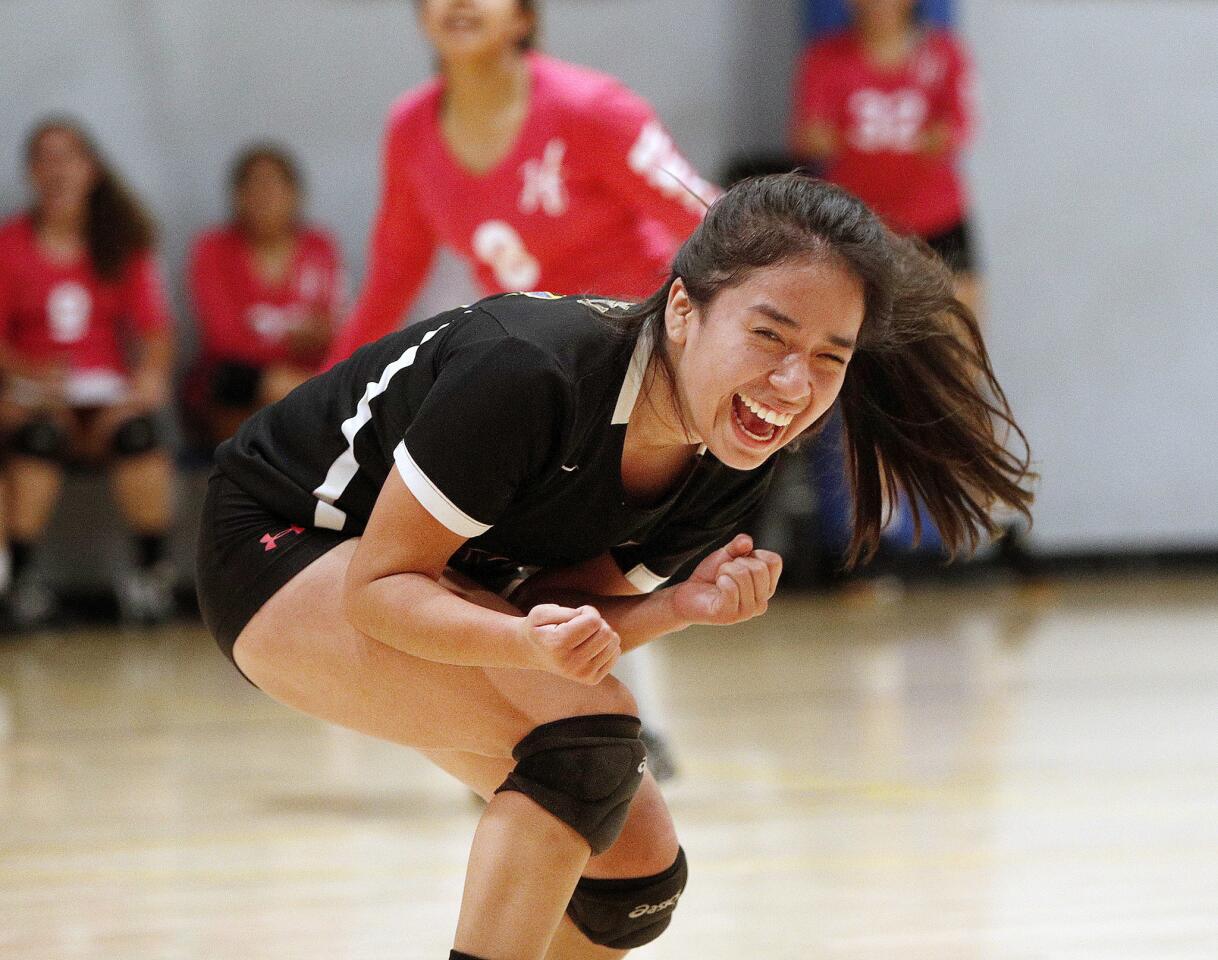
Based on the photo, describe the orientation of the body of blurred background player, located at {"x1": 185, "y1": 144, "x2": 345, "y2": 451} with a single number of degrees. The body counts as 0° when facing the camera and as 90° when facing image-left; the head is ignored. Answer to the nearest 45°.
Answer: approximately 0°

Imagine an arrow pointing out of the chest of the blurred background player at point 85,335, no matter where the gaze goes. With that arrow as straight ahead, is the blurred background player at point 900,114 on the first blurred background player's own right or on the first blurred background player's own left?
on the first blurred background player's own left

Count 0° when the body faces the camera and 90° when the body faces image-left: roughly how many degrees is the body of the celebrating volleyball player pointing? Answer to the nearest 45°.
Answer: approximately 315°

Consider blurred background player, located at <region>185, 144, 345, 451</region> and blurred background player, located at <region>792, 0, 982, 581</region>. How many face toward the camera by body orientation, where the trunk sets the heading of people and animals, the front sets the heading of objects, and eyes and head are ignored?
2

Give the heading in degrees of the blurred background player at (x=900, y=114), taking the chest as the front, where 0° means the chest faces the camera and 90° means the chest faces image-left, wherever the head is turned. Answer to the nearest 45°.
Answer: approximately 0°

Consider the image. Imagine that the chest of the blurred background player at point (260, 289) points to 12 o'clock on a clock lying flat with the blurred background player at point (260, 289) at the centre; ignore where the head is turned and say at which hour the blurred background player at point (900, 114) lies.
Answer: the blurred background player at point (900, 114) is roughly at 9 o'clock from the blurred background player at point (260, 289).

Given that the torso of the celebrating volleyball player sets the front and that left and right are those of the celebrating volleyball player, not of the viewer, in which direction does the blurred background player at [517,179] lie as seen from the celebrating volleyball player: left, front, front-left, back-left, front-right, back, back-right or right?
back-left

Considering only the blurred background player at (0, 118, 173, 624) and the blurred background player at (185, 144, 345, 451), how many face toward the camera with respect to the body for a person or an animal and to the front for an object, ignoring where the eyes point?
2
